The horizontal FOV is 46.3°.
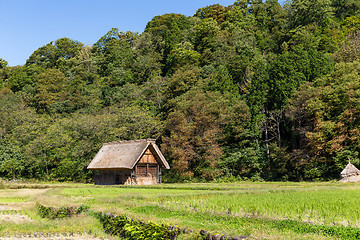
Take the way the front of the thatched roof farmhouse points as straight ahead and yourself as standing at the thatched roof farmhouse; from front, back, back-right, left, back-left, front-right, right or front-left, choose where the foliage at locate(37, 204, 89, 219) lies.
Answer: front-right

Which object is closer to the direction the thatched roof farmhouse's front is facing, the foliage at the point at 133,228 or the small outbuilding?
the foliage

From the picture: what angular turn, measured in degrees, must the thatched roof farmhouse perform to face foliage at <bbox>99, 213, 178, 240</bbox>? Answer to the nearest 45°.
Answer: approximately 45° to its right

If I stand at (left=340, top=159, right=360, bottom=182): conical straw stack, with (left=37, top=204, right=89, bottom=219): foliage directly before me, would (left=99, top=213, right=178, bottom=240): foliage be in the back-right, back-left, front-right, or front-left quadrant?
front-left

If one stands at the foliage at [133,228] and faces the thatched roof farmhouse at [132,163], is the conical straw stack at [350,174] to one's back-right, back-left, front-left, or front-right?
front-right

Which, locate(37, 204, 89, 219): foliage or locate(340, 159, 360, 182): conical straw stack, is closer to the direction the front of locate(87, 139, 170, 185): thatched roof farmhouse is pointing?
the conical straw stack

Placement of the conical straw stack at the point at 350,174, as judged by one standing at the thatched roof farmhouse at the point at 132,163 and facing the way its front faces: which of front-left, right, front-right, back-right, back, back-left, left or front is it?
front
